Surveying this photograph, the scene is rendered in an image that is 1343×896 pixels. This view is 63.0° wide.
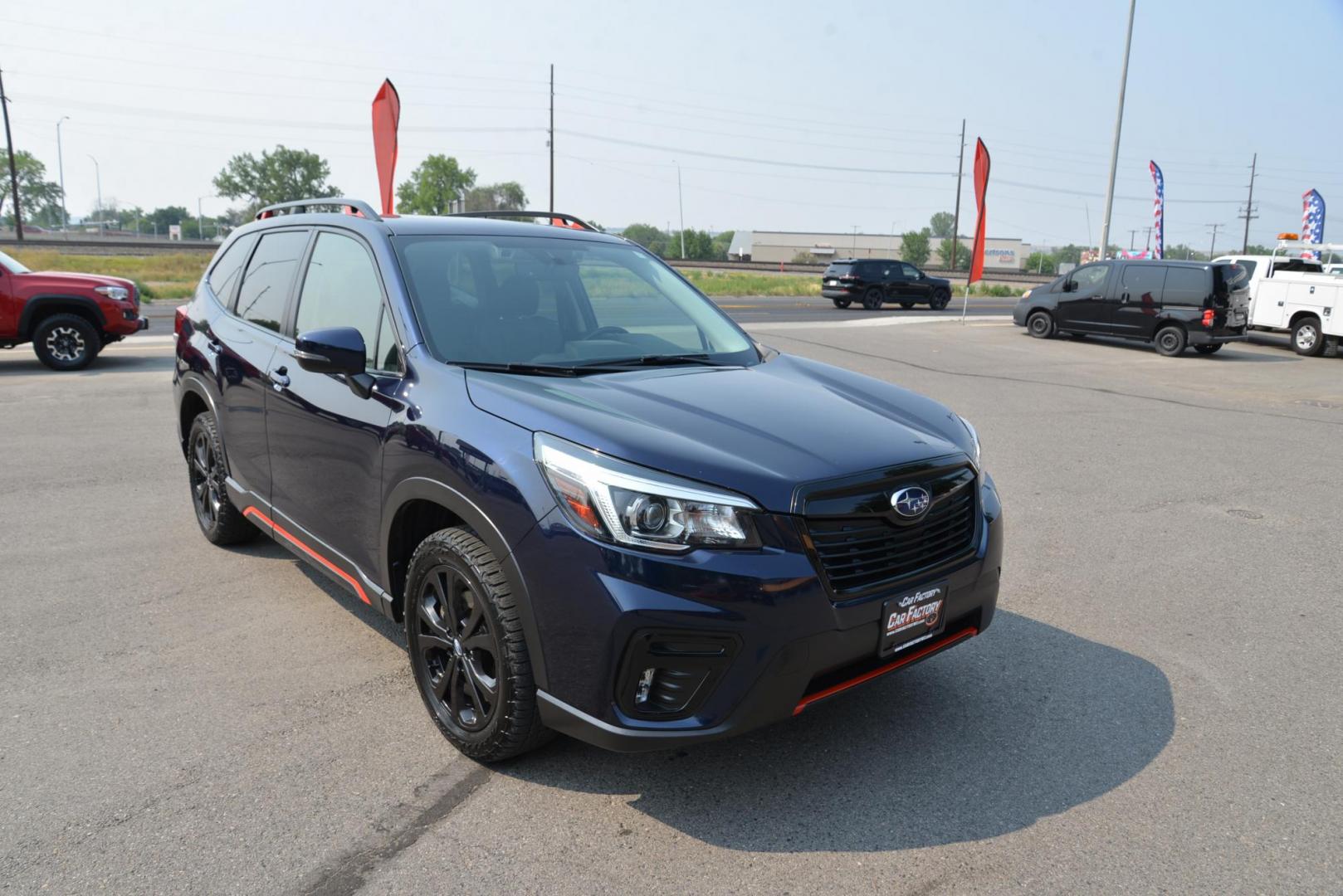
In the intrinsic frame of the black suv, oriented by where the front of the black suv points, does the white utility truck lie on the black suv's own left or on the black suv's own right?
on the black suv's own right

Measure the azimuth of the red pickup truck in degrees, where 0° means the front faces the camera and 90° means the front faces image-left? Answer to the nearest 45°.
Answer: approximately 270°

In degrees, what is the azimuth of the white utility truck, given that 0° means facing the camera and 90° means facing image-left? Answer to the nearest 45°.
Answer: approximately 135°

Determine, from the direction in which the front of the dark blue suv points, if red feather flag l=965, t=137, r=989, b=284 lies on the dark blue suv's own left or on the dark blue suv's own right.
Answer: on the dark blue suv's own left

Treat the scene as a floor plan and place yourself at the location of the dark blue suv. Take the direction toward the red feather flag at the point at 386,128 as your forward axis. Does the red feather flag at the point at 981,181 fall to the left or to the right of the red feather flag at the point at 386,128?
right

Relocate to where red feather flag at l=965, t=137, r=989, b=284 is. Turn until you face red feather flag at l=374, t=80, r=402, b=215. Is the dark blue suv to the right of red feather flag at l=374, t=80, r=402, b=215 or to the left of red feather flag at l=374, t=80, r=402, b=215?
left

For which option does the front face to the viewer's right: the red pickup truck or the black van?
the red pickup truck

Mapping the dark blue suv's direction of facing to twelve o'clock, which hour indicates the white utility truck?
The white utility truck is roughly at 9 o'clock from the dark blue suv.
